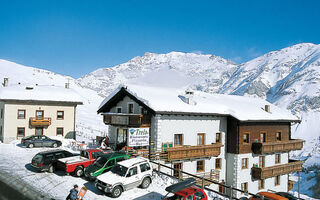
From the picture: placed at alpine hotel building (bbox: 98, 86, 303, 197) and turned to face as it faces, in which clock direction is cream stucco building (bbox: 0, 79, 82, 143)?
The cream stucco building is roughly at 2 o'clock from the alpine hotel building.

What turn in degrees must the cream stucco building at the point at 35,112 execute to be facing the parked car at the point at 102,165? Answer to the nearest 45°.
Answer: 0° — it already faces it

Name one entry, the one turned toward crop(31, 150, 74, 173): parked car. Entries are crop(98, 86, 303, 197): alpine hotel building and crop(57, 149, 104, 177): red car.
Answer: the alpine hotel building

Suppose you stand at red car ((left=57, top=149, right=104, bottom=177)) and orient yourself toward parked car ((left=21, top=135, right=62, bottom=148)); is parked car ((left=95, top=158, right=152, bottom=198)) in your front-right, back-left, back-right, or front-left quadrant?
back-right
